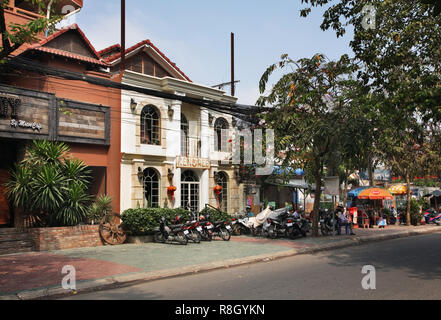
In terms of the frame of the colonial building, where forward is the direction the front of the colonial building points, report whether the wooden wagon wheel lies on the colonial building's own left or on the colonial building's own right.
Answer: on the colonial building's own right

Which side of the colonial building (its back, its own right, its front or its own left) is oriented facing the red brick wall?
right

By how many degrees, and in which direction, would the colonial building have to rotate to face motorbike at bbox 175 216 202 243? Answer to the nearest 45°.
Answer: approximately 45° to its right

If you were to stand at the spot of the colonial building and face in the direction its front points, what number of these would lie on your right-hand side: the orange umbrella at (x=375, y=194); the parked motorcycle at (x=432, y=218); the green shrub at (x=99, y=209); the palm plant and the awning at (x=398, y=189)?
2

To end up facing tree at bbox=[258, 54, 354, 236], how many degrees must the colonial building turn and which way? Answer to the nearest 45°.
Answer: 0° — it already faces it

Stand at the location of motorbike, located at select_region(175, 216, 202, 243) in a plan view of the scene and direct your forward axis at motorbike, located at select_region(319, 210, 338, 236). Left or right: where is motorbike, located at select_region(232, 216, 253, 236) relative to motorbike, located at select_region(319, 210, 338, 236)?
left

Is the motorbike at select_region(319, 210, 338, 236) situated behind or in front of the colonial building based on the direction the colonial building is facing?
in front

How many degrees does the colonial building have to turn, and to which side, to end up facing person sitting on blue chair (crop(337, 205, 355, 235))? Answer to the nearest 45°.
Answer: approximately 45° to its left

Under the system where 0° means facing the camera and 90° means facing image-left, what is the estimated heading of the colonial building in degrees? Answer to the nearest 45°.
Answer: approximately 315°

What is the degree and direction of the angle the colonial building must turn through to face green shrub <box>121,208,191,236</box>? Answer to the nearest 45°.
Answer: approximately 45° to its right

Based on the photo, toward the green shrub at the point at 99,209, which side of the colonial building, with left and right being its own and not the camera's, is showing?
right

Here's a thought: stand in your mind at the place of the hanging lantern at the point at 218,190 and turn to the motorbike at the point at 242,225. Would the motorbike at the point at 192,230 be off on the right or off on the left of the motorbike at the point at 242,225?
right
